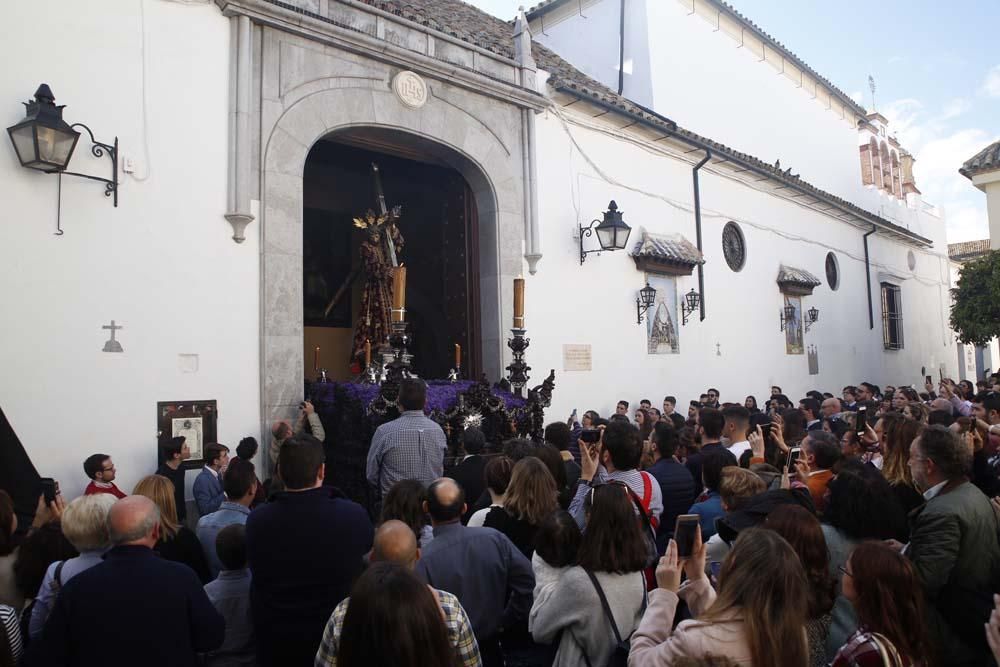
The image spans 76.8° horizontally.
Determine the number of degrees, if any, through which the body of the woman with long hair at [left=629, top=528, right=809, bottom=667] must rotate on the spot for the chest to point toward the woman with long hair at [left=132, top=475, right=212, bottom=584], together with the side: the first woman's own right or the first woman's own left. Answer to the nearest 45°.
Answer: approximately 45° to the first woman's own left

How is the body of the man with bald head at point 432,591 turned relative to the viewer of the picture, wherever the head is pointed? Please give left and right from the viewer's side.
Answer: facing away from the viewer

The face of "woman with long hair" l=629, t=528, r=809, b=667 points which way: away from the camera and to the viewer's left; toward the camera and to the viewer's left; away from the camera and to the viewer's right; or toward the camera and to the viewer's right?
away from the camera and to the viewer's left

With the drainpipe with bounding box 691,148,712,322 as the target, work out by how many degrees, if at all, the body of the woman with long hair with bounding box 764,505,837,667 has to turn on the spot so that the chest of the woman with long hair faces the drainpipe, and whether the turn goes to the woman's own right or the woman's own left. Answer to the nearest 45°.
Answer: approximately 45° to the woman's own right

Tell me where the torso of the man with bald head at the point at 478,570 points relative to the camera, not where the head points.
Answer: away from the camera

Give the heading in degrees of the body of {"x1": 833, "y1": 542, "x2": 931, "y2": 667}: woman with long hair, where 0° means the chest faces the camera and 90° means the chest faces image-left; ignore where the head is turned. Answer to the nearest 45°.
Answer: approximately 135°

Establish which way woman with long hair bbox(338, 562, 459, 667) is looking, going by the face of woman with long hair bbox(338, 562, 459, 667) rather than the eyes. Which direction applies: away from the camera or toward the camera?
away from the camera

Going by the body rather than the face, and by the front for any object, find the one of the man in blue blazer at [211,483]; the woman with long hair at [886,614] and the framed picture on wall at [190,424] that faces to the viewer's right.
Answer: the man in blue blazer

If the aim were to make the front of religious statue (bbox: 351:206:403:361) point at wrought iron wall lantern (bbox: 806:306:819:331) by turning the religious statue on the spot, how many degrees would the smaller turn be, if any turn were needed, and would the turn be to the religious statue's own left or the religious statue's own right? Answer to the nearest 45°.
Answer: approximately 90° to the religious statue's own left

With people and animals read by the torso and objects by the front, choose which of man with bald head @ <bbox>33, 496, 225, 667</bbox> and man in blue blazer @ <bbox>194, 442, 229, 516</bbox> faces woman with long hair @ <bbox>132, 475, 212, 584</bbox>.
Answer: the man with bald head

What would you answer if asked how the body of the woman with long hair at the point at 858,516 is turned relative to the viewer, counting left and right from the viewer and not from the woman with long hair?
facing away from the viewer and to the left of the viewer

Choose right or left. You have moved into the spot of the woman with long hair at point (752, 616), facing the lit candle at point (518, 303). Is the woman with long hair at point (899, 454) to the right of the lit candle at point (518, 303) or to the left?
right
